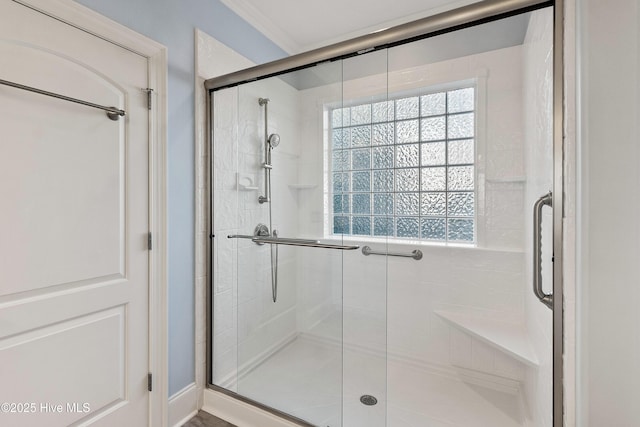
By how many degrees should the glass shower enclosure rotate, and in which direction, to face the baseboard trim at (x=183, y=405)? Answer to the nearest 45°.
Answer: approximately 45° to its right

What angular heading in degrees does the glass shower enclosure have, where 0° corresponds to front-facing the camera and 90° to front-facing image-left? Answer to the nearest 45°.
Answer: approximately 45°

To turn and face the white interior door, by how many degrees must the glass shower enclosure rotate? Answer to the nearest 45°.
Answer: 0° — it already faces it
